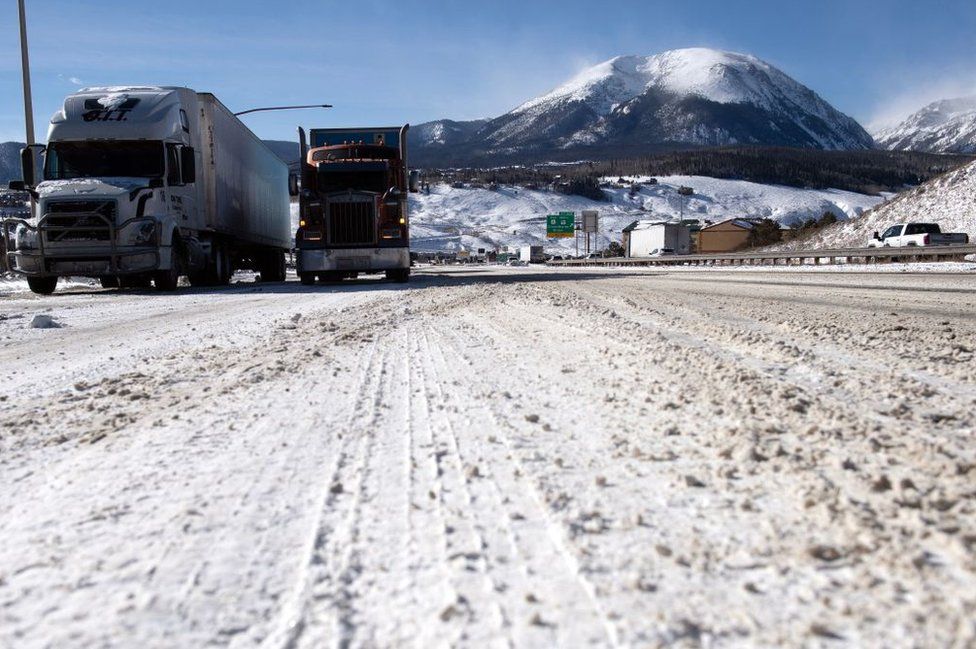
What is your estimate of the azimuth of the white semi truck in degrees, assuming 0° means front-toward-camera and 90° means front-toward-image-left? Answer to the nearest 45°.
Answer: approximately 45°

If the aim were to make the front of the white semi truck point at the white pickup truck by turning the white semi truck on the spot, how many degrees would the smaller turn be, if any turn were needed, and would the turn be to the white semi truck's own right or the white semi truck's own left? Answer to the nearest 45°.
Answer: approximately 135° to the white semi truck's own left

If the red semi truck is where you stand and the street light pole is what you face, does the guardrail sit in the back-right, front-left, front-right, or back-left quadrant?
back-right

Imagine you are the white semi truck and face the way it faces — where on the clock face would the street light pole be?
The street light pole is roughly at 4 o'clock from the white semi truck.

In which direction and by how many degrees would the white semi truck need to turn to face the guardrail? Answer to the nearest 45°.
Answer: approximately 135° to its left

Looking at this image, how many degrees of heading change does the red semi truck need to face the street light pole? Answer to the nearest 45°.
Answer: approximately 90° to its right

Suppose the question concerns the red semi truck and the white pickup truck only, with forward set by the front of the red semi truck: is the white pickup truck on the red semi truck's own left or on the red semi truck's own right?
on the red semi truck's own left

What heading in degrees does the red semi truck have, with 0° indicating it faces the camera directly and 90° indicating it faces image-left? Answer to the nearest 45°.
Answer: approximately 0°
